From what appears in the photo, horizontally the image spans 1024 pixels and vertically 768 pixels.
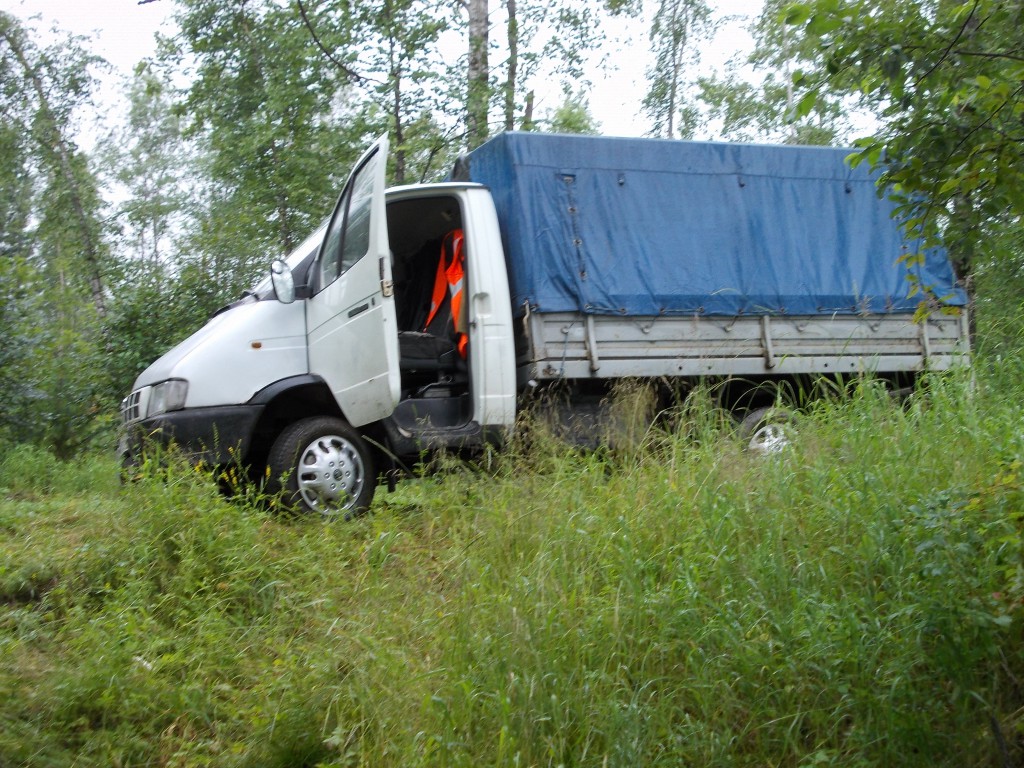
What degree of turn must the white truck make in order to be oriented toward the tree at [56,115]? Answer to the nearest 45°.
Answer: approximately 45° to its right

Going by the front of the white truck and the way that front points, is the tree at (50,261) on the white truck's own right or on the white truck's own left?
on the white truck's own right

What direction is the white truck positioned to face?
to the viewer's left

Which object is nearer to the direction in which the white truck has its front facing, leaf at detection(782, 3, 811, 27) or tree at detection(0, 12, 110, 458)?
the tree

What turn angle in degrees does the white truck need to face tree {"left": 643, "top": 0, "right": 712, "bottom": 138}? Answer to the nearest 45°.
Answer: approximately 90° to its right

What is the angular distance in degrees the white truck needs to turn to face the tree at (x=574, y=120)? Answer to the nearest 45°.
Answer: approximately 90° to its right

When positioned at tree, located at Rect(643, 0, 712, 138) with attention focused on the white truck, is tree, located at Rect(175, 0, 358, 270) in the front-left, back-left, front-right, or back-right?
front-right

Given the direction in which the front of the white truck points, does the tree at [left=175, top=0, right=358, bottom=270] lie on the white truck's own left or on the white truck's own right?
on the white truck's own right
